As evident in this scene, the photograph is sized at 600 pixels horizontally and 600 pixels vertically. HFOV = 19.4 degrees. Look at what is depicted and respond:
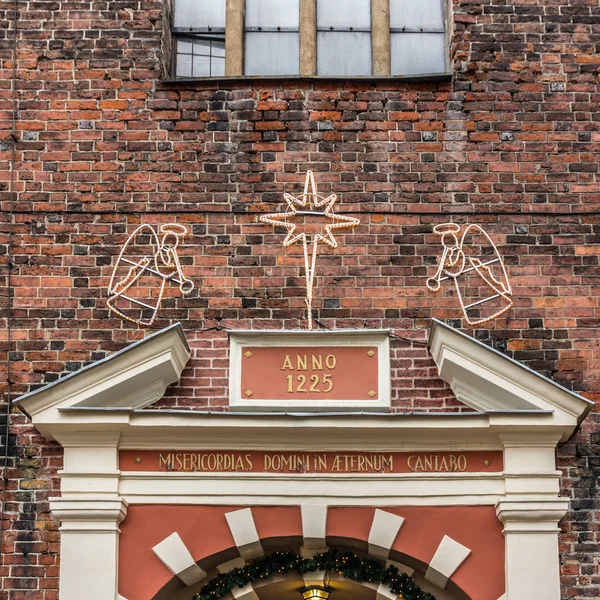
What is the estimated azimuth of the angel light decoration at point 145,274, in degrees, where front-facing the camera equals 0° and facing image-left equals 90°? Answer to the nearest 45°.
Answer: approximately 270°

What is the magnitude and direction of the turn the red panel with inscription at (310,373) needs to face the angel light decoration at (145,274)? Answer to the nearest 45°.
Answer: approximately 90° to its right

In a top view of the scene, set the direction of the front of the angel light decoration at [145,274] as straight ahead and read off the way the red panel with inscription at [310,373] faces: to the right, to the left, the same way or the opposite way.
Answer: to the right

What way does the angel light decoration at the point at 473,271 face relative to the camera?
to the viewer's left

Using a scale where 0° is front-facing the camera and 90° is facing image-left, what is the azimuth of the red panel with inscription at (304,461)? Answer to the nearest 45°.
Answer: approximately 0°

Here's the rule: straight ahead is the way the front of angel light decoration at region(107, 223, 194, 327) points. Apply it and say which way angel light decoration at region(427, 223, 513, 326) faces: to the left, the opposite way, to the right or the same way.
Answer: the opposite way

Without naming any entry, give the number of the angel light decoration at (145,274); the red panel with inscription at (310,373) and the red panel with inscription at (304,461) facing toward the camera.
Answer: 2

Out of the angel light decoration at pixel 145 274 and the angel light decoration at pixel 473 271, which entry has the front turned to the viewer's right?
the angel light decoration at pixel 145 274
